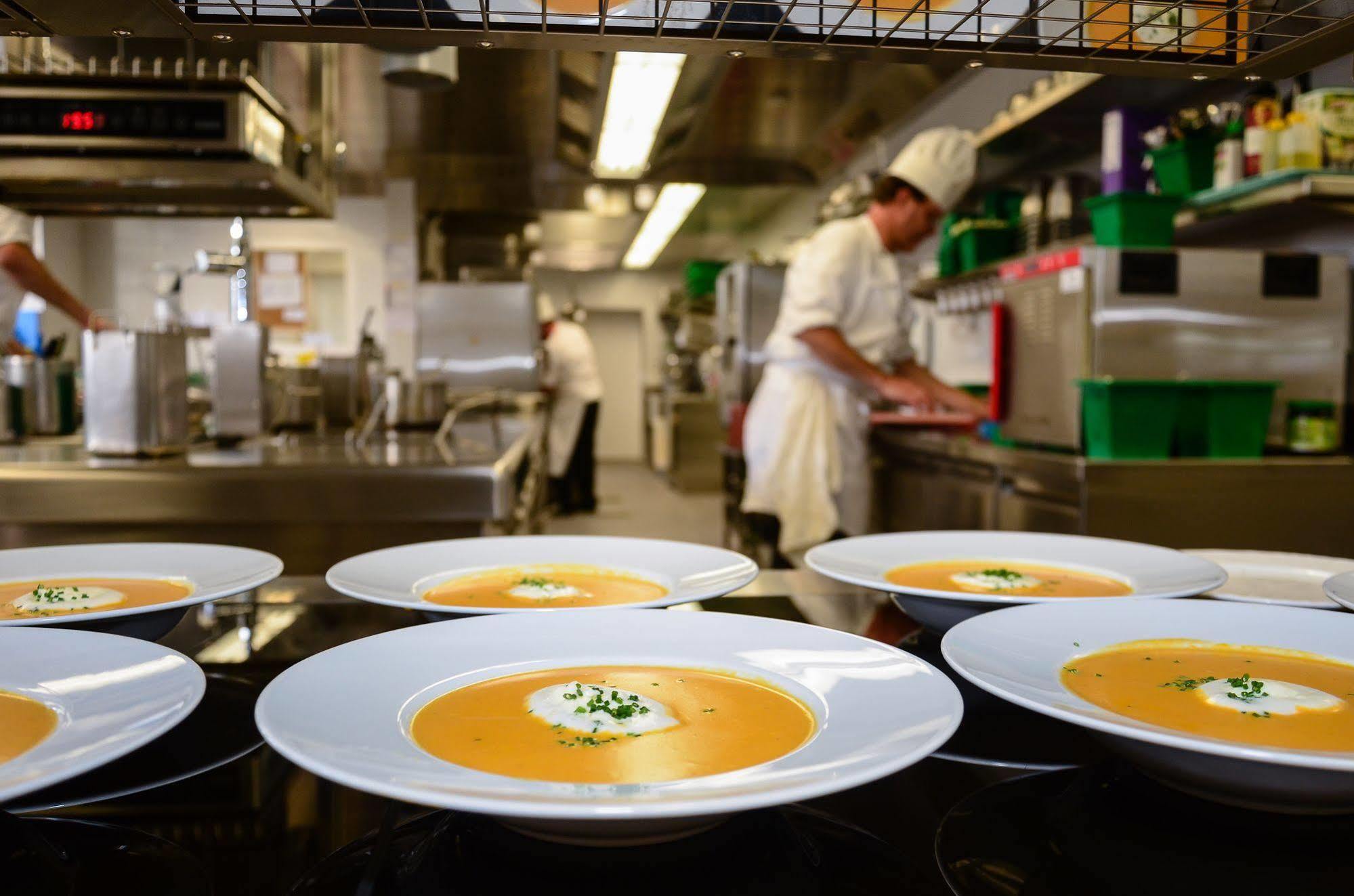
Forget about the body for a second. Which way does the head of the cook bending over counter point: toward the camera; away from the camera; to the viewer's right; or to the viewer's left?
to the viewer's right

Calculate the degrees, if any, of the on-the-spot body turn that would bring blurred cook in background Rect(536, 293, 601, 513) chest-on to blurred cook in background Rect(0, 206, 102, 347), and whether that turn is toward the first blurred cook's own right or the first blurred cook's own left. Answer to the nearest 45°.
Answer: approximately 90° to the first blurred cook's own left

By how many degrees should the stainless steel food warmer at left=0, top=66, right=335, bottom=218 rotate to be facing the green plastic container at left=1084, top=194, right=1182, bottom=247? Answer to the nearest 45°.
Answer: approximately 90° to its left

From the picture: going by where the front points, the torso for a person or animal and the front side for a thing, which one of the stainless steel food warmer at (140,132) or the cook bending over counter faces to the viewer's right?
the cook bending over counter

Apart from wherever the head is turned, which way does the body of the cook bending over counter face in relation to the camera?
to the viewer's right

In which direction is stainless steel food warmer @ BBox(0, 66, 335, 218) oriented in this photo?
toward the camera

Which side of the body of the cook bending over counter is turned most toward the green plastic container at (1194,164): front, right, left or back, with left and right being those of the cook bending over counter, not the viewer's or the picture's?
front
